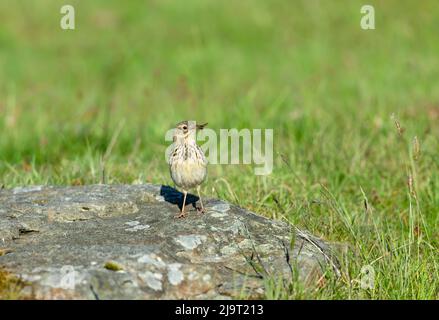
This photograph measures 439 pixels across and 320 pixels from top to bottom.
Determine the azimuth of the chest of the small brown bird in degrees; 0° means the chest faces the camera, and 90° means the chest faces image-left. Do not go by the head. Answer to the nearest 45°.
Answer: approximately 0°
